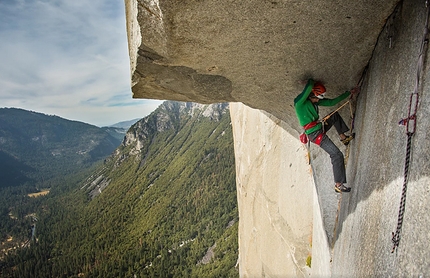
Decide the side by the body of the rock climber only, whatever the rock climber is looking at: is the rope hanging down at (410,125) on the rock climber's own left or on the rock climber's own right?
on the rock climber's own right

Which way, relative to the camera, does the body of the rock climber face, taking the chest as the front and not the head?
to the viewer's right
